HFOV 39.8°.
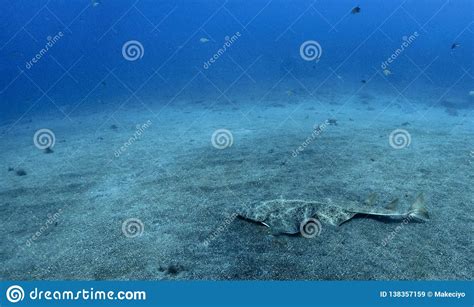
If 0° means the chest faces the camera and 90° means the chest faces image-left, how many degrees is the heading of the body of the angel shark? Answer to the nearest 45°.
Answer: approximately 90°
